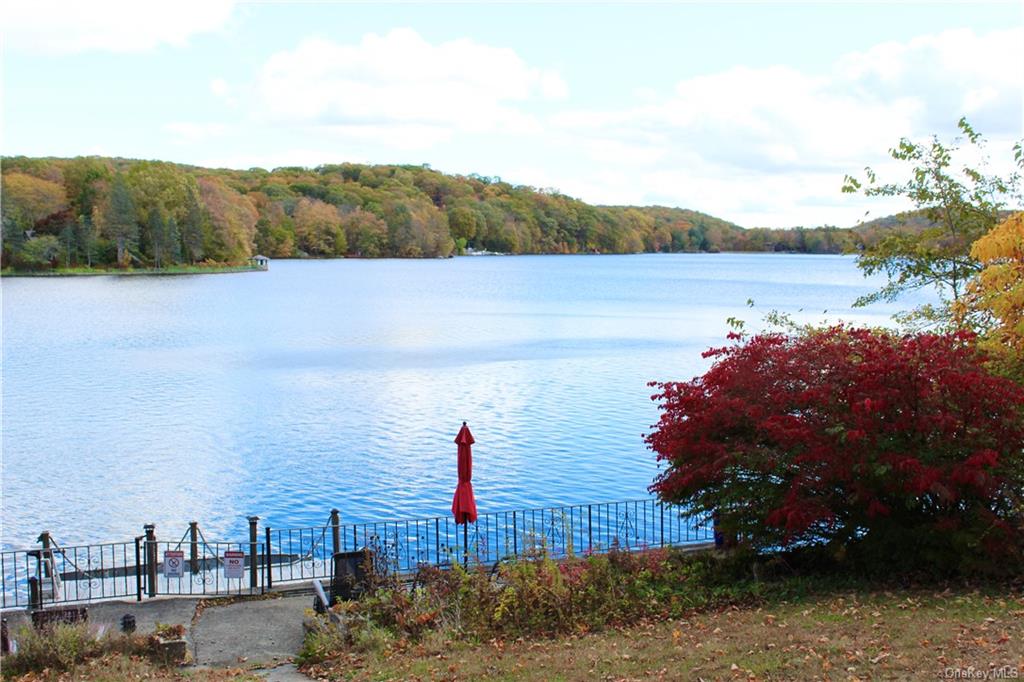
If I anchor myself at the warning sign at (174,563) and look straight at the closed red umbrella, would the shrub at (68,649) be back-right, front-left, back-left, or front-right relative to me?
back-right

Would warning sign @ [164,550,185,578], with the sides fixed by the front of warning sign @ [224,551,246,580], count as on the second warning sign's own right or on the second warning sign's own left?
on the second warning sign's own right

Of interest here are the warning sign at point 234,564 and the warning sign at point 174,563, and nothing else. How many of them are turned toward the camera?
2

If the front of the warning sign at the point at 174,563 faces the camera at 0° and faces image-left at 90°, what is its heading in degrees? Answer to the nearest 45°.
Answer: approximately 0°

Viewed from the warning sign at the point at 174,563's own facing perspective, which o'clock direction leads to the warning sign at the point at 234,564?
the warning sign at the point at 234,564 is roughly at 10 o'clock from the warning sign at the point at 174,563.

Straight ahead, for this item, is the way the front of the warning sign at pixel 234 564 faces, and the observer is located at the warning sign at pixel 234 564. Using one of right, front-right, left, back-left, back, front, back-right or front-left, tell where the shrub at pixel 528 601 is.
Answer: front-left
